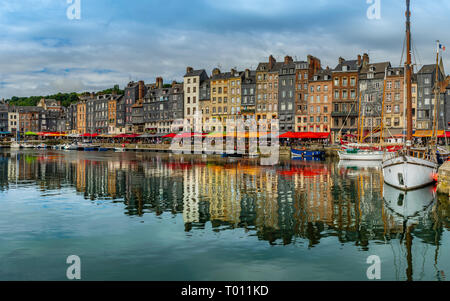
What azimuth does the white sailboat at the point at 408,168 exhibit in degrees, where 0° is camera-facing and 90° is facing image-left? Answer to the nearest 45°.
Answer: approximately 0°
